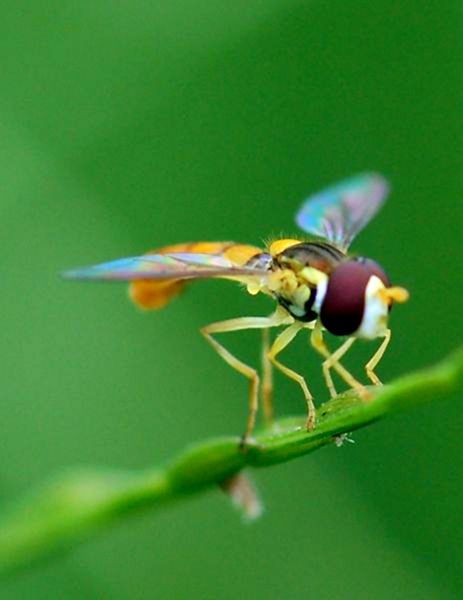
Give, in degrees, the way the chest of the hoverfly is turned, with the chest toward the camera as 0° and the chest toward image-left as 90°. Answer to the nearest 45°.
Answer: approximately 315°
